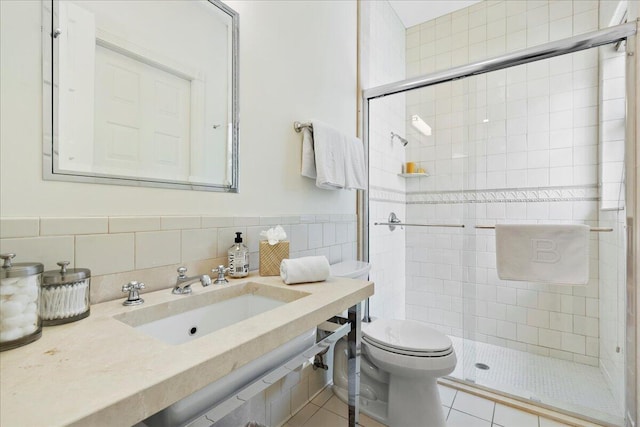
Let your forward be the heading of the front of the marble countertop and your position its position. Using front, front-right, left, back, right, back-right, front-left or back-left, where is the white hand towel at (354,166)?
left

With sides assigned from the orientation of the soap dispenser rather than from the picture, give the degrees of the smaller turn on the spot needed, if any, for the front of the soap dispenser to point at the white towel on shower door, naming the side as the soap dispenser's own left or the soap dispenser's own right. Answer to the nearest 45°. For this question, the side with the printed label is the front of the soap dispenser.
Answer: approximately 90° to the soap dispenser's own left

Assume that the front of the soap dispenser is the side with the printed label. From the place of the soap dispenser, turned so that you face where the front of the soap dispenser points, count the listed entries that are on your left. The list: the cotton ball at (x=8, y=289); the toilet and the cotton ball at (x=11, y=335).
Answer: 1

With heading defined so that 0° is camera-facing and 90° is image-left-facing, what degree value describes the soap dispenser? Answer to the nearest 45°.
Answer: approximately 0°

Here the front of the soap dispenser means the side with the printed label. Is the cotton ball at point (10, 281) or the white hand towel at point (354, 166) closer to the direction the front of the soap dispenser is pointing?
the cotton ball

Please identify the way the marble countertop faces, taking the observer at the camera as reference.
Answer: facing the viewer and to the right of the viewer

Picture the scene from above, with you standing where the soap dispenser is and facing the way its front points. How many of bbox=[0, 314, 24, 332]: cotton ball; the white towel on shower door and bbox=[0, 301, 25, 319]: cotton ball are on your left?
1

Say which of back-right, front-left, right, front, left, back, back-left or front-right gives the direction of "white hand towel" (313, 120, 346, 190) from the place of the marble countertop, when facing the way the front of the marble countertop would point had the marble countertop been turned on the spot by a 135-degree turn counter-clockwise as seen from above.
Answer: front-right

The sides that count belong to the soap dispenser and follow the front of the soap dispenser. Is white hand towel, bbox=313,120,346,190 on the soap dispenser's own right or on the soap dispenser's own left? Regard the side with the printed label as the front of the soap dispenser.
on the soap dispenser's own left
